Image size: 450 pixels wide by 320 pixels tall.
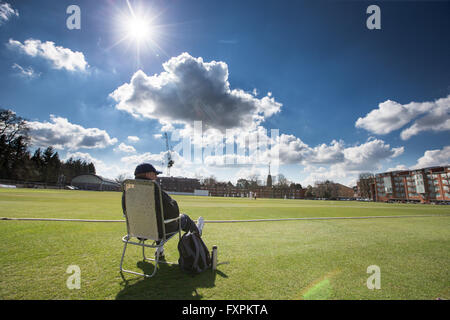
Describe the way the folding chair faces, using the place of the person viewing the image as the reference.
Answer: facing away from the viewer and to the right of the viewer

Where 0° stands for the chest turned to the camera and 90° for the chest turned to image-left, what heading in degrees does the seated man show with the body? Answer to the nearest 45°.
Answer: approximately 225°
